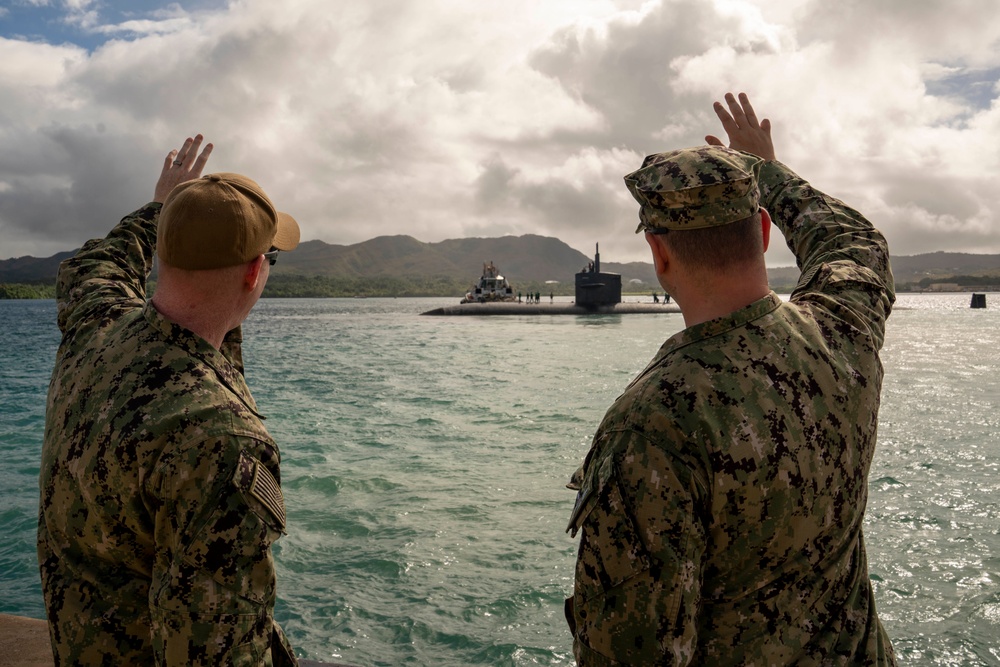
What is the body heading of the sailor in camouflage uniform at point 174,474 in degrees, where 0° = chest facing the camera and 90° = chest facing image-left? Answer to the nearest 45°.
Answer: approximately 225°

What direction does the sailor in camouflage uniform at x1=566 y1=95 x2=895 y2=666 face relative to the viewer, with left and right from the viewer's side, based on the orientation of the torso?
facing away from the viewer and to the left of the viewer

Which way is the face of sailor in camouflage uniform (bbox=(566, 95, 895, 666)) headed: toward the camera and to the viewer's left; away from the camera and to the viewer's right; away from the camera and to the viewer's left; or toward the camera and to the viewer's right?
away from the camera and to the viewer's left

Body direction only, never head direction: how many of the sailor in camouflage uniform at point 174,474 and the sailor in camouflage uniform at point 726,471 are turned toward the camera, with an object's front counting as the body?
0

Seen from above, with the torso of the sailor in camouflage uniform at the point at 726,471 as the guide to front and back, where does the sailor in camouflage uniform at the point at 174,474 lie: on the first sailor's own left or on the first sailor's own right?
on the first sailor's own left

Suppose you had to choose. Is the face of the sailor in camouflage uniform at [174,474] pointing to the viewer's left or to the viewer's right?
to the viewer's right

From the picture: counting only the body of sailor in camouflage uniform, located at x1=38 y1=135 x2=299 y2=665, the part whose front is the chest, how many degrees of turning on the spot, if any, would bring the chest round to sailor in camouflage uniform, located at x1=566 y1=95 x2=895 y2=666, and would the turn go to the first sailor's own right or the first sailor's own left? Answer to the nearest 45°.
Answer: approximately 90° to the first sailor's own right
